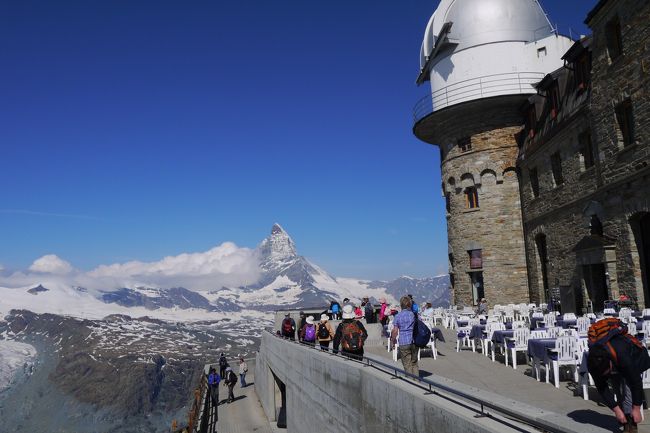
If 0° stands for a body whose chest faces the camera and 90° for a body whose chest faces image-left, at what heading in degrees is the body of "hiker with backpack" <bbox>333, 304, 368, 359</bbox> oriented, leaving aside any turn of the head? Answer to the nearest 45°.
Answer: approximately 180°

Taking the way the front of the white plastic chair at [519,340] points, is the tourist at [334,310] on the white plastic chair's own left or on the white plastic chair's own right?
on the white plastic chair's own right

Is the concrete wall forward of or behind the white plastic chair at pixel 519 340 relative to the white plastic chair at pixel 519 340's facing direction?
forward

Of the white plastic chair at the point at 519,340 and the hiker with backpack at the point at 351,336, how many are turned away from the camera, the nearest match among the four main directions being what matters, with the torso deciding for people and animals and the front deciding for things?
1

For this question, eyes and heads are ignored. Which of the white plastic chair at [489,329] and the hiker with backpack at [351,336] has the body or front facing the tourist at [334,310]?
the hiker with backpack

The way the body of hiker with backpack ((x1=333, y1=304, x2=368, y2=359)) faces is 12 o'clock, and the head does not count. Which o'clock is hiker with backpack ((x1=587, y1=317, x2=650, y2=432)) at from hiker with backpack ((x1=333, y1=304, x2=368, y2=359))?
hiker with backpack ((x1=587, y1=317, x2=650, y2=432)) is roughly at 5 o'clock from hiker with backpack ((x1=333, y1=304, x2=368, y2=359)).

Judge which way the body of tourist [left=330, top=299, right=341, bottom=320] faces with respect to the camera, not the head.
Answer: away from the camera

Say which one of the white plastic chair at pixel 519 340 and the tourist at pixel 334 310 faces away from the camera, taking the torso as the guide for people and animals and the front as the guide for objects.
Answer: the tourist

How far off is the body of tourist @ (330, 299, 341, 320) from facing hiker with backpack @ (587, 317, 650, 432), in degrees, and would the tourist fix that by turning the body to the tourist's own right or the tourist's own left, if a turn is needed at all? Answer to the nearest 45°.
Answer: approximately 180°

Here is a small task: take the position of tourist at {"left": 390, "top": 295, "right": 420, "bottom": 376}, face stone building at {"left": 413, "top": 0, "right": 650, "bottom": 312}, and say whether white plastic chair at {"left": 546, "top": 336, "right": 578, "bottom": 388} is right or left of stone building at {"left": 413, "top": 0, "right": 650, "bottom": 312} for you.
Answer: right
